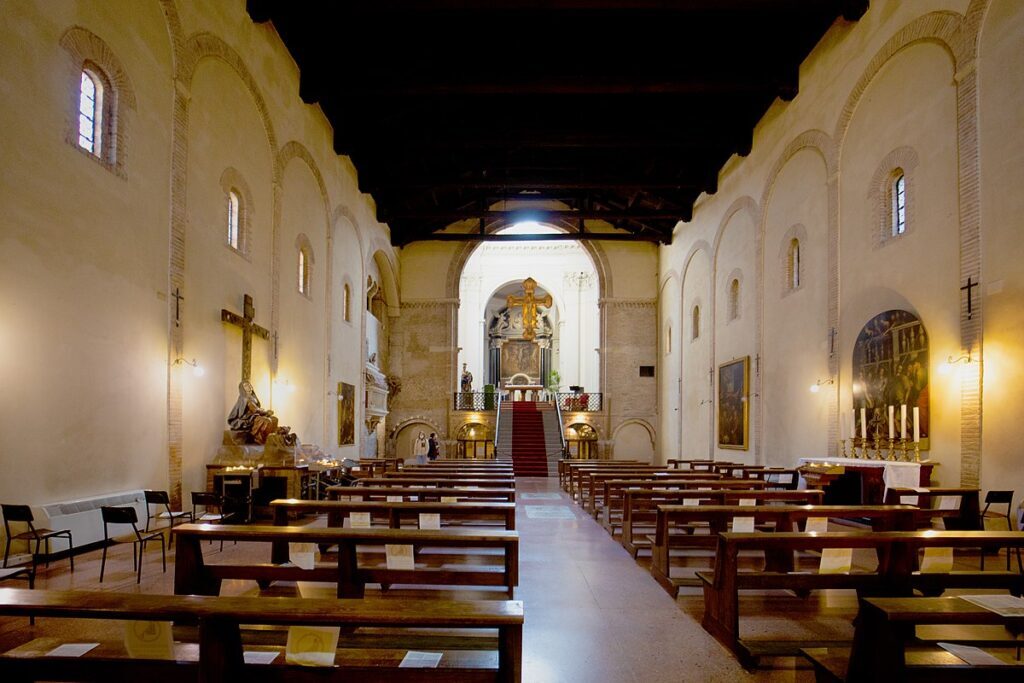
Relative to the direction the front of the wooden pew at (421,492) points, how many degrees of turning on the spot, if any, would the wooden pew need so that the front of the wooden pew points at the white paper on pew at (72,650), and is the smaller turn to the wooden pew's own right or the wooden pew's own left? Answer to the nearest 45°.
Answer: approximately 180°

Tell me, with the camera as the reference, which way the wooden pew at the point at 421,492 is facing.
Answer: facing away from the viewer

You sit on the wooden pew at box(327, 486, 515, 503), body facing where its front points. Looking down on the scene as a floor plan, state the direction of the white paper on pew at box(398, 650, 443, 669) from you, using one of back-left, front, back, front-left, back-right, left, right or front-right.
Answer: back

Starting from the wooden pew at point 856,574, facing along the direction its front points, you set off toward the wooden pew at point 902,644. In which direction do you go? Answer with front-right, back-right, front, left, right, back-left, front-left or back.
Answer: back-left

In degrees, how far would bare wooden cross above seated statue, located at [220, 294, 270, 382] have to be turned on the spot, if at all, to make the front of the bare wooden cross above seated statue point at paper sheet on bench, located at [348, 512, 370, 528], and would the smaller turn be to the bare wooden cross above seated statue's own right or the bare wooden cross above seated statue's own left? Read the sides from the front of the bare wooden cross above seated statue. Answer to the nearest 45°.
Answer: approximately 45° to the bare wooden cross above seated statue's own right

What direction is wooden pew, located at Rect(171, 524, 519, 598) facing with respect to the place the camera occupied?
facing away from the viewer

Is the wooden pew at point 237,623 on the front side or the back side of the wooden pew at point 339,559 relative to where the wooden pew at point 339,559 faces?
on the back side

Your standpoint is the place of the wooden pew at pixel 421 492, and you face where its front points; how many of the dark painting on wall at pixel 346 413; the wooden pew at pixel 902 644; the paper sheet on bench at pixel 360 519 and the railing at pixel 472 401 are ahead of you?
2

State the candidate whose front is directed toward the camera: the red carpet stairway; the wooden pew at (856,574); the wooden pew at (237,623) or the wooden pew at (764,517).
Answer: the red carpet stairway

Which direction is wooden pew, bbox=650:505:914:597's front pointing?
away from the camera

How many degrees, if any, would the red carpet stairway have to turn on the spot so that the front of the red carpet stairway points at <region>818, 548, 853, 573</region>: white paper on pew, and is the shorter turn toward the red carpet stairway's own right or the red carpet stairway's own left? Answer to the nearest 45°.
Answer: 0° — it already faces it

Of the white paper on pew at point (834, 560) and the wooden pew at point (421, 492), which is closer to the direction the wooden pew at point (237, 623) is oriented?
the wooden pew
